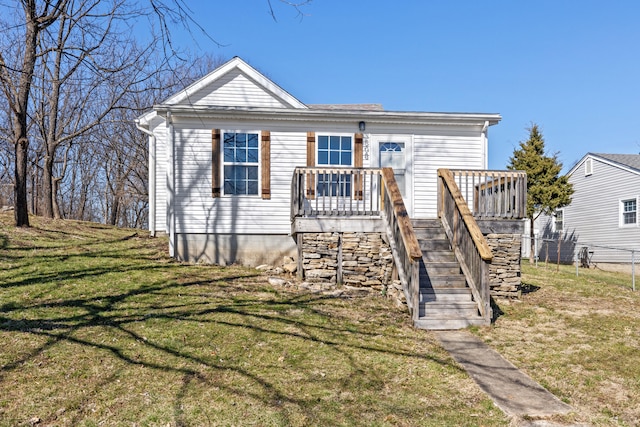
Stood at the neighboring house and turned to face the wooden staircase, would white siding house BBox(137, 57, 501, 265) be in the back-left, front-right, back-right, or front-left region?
front-right

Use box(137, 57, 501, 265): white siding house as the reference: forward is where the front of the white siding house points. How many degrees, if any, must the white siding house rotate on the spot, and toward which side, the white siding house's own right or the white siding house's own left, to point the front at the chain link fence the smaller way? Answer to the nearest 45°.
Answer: approximately 135° to the white siding house's own left

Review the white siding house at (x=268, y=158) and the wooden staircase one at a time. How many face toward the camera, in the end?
2

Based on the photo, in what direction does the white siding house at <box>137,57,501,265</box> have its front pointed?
toward the camera

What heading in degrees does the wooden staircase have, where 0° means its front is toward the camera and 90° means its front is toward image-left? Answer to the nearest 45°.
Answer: approximately 0°
